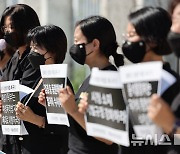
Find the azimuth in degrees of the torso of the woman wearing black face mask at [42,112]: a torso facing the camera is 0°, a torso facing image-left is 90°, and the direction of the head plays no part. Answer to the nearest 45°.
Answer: approximately 90°

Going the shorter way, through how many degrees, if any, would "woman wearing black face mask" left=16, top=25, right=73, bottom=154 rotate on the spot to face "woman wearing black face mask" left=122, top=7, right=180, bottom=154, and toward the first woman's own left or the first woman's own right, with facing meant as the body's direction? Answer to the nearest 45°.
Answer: approximately 135° to the first woman's own left

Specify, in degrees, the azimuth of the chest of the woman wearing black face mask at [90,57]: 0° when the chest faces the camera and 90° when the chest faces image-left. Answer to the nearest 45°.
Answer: approximately 90°

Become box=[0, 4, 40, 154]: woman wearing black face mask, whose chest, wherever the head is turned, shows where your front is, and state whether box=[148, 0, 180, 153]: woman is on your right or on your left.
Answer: on your left

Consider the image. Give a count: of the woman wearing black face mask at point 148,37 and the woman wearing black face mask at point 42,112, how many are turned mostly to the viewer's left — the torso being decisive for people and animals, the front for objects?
2

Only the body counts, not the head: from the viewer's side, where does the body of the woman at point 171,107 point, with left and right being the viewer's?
facing the viewer and to the left of the viewer

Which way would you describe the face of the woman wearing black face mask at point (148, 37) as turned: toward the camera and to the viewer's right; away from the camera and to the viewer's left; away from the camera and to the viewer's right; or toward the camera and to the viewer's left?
toward the camera and to the viewer's left
